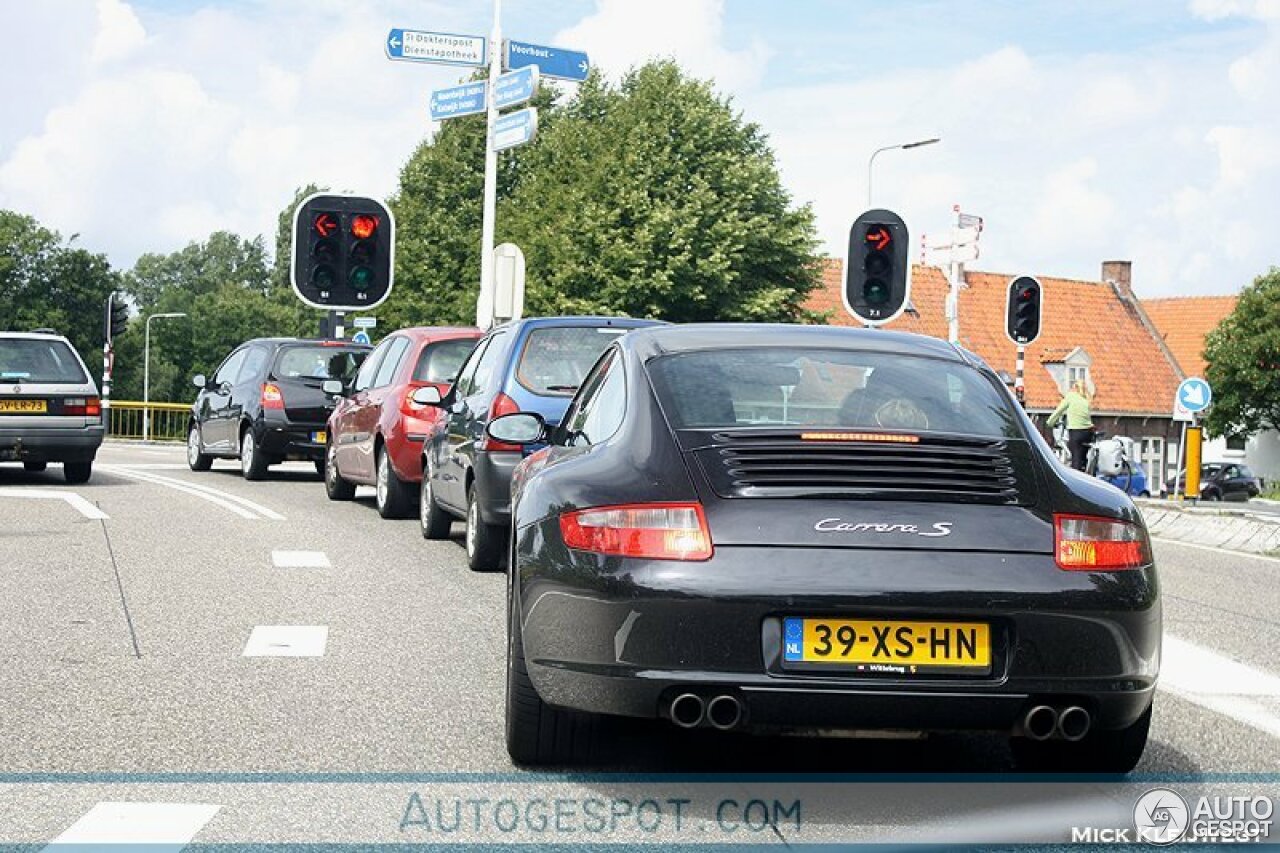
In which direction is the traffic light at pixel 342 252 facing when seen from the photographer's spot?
facing the viewer

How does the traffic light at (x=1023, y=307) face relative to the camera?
toward the camera

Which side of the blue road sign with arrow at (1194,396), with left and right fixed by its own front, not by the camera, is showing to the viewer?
front

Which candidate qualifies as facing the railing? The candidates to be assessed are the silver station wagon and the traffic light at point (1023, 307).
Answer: the silver station wagon

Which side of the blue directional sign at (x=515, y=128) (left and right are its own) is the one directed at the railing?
right

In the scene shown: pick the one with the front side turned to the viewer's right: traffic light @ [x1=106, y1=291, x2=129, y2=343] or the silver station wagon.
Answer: the traffic light

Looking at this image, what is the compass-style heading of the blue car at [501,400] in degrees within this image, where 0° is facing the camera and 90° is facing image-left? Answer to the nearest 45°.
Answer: approximately 135°

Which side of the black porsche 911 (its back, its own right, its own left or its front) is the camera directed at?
back

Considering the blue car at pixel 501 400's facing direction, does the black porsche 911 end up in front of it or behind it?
behind

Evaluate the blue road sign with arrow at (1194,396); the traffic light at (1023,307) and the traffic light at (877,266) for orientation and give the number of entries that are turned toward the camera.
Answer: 3

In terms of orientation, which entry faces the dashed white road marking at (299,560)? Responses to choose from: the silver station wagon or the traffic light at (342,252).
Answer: the traffic light

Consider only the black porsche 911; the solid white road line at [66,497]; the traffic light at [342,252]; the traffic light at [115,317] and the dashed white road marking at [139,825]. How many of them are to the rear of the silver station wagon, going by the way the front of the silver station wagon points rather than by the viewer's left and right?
3

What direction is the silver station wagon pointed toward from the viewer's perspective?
away from the camera

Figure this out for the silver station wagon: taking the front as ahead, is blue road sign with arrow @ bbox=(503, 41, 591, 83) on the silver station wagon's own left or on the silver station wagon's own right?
on the silver station wagon's own right

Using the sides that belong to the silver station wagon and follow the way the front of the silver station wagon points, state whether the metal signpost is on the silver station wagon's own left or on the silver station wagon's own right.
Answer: on the silver station wagon's own right
